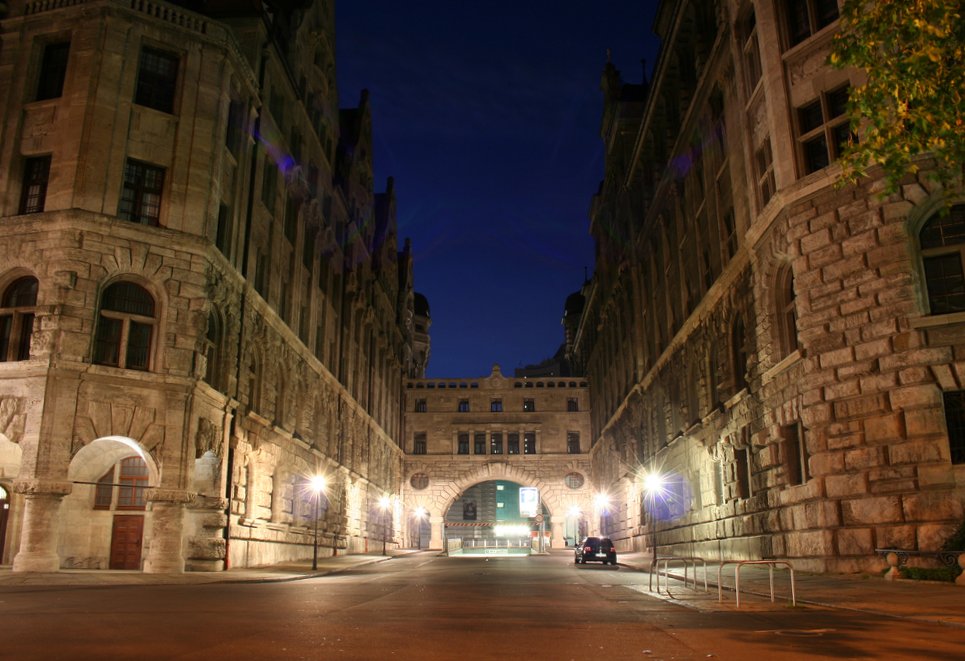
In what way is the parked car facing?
away from the camera

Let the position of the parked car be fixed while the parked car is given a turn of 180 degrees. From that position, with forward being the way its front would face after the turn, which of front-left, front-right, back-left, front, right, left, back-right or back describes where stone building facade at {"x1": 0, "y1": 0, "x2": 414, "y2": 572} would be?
front-right

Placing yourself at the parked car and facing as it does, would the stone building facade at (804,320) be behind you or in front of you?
behind
